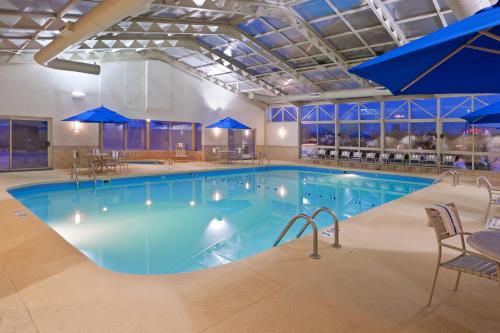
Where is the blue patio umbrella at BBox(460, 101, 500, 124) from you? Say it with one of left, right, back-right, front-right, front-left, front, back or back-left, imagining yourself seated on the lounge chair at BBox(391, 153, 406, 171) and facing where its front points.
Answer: front-left

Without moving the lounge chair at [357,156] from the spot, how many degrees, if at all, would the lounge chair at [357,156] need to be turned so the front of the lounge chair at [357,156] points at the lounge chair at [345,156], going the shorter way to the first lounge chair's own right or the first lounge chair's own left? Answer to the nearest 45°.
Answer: approximately 90° to the first lounge chair's own right

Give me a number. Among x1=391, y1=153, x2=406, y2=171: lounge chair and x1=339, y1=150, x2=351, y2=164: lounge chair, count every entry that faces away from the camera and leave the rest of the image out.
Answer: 0

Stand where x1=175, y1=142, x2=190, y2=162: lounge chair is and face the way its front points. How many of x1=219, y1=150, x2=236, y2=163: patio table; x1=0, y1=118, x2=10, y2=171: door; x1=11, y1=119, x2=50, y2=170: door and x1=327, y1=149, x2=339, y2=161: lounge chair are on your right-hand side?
2

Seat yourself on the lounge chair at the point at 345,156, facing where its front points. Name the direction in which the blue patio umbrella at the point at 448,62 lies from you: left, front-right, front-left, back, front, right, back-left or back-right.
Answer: front-left

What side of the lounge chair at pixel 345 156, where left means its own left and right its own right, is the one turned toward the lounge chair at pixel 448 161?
left

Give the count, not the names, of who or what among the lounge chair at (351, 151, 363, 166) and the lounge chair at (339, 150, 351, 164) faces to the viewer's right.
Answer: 0

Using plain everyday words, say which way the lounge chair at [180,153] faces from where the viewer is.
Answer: facing the viewer and to the right of the viewer

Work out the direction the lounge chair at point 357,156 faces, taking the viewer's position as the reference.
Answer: facing the viewer and to the left of the viewer
